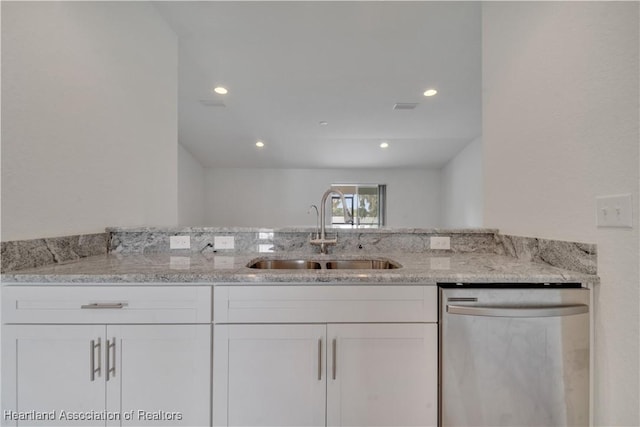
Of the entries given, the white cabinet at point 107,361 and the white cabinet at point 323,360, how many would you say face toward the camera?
2

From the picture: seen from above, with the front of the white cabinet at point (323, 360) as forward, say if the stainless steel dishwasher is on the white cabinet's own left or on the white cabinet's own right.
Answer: on the white cabinet's own left

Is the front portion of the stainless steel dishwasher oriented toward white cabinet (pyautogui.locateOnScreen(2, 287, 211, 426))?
no

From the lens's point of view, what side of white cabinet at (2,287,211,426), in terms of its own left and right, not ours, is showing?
front

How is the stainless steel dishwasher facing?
toward the camera

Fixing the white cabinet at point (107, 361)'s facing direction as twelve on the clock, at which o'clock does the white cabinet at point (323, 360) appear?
the white cabinet at point (323, 360) is roughly at 10 o'clock from the white cabinet at point (107, 361).

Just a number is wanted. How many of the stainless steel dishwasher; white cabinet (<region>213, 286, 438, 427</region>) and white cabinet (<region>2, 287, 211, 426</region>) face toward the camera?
3

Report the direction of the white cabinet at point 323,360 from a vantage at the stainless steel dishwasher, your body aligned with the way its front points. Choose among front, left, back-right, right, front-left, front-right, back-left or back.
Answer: front-right

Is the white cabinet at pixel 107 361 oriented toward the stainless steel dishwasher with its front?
no

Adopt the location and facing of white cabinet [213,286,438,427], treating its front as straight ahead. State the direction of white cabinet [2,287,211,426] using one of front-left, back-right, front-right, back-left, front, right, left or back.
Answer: right

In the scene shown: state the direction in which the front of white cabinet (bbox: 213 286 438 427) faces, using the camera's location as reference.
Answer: facing the viewer
